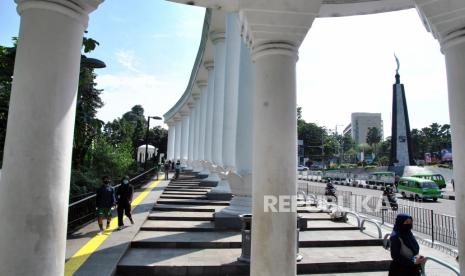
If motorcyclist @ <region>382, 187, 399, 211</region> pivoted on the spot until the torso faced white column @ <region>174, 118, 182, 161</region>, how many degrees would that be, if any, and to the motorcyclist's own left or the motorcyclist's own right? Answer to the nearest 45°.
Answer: approximately 180°

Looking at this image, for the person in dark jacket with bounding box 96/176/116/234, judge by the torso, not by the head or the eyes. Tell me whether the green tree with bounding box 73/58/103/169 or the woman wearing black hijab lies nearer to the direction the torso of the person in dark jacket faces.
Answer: the woman wearing black hijab

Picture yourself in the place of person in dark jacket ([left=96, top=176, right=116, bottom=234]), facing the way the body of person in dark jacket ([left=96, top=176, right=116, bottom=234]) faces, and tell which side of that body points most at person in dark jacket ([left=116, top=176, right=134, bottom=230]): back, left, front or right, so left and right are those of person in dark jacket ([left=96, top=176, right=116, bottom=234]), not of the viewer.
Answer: left

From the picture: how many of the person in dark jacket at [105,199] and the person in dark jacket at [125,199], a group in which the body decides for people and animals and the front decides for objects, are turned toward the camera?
2

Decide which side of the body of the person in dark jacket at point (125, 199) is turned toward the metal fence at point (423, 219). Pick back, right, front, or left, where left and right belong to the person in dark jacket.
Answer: left

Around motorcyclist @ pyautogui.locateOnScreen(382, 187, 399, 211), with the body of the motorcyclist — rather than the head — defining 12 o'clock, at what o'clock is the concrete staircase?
The concrete staircase is roughly at 2 o'clock from the motorcyclist.

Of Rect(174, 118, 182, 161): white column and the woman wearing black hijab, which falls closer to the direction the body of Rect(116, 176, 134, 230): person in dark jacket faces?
the woman wearing black hijab
